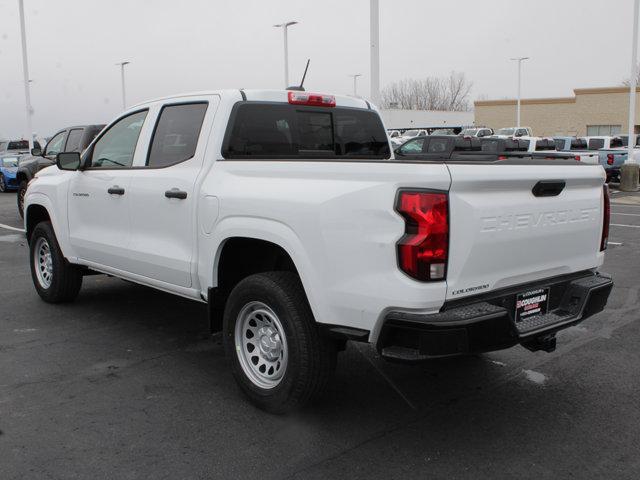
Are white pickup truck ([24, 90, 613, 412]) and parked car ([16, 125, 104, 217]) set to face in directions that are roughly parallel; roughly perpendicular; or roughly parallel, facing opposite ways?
roughly parallel

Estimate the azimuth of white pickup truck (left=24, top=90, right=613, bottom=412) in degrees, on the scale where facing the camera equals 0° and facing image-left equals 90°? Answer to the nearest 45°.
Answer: approximately 135°

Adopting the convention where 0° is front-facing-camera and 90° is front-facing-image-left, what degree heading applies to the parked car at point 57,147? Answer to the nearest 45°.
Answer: approximately 135°

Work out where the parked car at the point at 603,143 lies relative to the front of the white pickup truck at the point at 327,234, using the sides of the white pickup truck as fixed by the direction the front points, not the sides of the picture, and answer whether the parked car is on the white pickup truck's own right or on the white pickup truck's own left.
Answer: on the white pickup truck's own right

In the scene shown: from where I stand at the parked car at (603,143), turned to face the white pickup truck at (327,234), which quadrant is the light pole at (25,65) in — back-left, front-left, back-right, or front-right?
front-right

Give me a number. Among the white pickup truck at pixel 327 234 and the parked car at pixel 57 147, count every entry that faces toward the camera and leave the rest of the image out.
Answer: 0

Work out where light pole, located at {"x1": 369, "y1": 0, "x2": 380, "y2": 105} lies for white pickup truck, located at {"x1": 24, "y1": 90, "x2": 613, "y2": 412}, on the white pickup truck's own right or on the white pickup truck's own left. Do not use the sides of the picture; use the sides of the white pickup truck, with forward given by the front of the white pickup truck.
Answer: on the white pickup truck's own right

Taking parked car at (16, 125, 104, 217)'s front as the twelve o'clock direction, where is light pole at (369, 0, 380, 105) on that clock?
The light pole is roughly at 5 o'clock from the parked car.

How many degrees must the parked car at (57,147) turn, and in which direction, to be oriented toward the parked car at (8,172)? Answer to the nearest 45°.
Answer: approximately 45° to its right

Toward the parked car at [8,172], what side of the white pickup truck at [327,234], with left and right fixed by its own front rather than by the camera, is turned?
front
